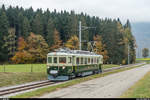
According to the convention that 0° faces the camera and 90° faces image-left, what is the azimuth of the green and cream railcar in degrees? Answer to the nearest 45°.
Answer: approximately 45°
